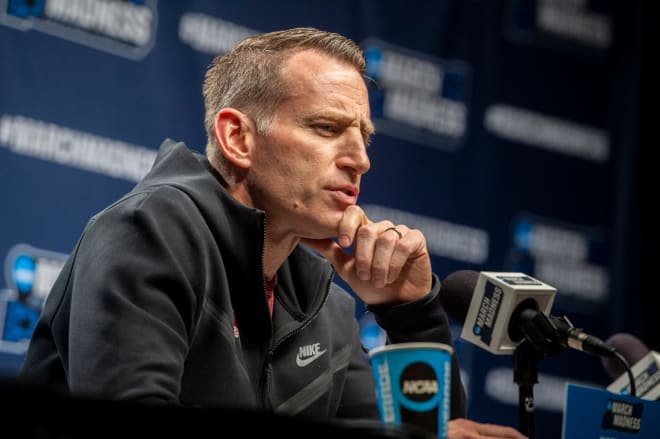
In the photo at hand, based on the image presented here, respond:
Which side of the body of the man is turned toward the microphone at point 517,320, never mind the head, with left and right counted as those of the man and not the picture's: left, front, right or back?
front

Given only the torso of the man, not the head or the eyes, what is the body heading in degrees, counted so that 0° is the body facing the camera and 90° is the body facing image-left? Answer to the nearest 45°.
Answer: approximately 315°

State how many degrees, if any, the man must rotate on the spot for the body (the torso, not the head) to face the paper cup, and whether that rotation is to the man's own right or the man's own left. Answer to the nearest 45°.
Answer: approximately 45° to the man's own right

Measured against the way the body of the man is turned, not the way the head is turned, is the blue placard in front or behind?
in front

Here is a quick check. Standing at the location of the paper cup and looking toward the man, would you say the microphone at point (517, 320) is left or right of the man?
right
